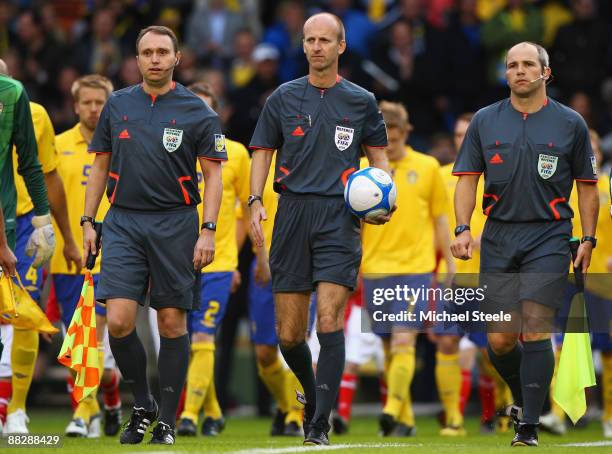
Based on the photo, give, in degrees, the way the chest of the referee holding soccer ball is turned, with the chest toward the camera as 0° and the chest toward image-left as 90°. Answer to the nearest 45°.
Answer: approximately 0°

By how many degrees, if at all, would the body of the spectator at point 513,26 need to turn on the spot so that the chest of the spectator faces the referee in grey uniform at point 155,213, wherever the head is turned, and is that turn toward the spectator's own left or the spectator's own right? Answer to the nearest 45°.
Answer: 0° — they already face them

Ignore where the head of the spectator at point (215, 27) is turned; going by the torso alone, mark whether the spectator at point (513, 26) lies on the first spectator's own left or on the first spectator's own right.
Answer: on the first spectator's own left

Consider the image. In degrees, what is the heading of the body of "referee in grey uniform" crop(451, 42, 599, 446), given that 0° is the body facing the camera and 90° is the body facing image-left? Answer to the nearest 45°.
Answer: approximately 0°

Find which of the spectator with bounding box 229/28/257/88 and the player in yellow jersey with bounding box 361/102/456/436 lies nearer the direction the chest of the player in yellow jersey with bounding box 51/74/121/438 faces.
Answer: the player in yellow jersey

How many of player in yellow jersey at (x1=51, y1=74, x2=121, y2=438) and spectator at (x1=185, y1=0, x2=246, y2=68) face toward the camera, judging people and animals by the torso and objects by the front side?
2

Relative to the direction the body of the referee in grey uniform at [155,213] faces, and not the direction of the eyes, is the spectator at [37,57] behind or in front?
behind
